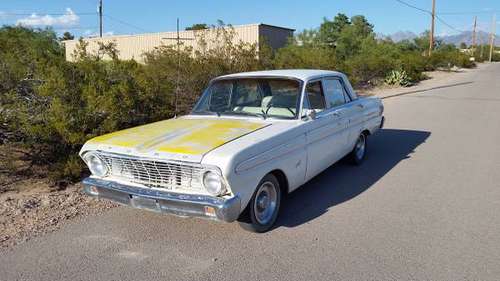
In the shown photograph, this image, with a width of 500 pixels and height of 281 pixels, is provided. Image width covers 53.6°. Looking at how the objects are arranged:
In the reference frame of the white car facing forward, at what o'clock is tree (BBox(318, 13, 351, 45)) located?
The tree is roughly at 5 o'clock from the white car.

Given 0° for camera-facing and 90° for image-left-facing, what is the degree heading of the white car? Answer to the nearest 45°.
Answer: approximately 45°

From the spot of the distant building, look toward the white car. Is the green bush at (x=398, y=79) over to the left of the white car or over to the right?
left

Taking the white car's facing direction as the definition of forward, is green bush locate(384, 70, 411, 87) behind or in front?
behind

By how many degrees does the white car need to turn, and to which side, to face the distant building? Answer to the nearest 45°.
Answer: approximately 135° to its right
